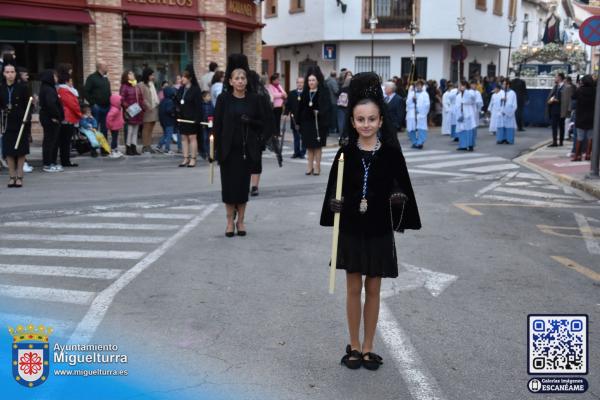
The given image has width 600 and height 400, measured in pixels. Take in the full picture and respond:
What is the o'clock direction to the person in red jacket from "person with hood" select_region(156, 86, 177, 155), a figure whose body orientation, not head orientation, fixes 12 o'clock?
The person in red jacket is roughly at 4 o'clock from the person with hood.

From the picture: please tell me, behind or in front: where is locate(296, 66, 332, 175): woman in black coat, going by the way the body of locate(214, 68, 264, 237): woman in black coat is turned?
behind

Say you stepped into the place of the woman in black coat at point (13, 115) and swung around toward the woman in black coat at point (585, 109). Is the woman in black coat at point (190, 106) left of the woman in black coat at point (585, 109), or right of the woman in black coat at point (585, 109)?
left

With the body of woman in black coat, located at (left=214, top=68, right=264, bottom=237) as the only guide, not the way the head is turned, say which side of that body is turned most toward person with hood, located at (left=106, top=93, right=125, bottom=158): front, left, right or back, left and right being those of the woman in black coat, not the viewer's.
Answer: back

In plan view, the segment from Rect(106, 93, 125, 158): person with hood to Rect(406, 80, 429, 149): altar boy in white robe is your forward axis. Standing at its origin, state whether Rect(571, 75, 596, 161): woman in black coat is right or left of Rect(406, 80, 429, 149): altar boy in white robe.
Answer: right
